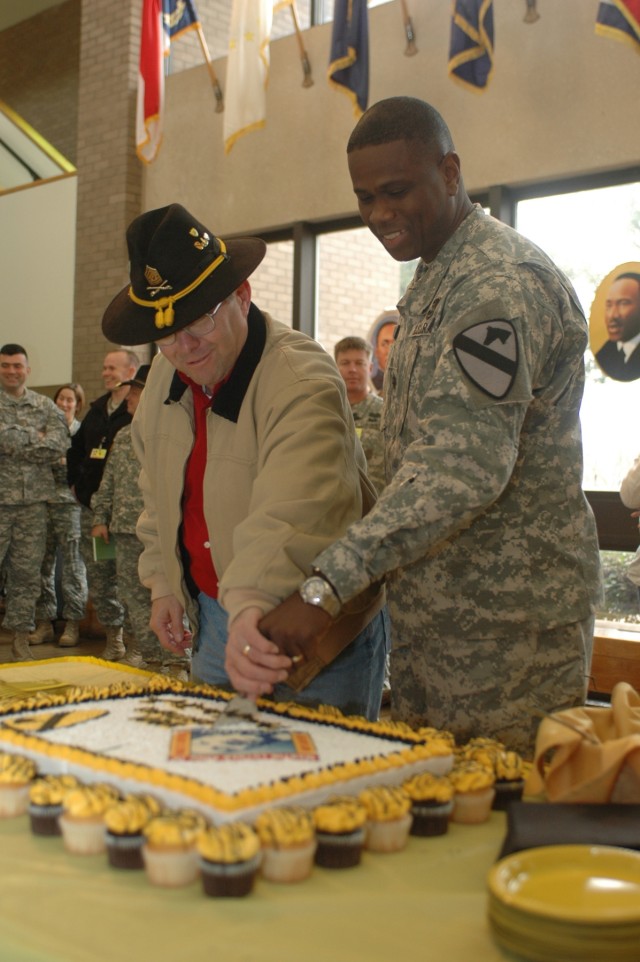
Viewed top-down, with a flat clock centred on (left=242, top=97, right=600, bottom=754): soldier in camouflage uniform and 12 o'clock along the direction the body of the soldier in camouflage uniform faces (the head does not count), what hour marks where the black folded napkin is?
The black folded napkin is roughly at 9 o'clock from the soldier in camouflage uniform.

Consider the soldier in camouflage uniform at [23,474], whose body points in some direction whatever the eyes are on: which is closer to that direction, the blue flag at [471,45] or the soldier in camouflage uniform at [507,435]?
the soldier in camouflage uniform

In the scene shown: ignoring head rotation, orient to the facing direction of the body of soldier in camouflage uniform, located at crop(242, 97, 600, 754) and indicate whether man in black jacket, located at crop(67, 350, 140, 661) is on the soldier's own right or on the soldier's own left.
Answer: on the soldier's own right

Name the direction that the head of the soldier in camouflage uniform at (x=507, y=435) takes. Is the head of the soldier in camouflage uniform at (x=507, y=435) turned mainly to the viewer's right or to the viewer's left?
to the viewer's left

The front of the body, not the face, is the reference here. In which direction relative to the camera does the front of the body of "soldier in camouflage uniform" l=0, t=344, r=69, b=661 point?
toward the camera

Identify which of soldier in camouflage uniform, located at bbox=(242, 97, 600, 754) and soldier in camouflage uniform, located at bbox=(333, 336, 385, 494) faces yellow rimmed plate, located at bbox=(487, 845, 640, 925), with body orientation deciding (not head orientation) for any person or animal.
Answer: soldier in camouflage uniform, located at bbox=(333, 336, 385, 494)

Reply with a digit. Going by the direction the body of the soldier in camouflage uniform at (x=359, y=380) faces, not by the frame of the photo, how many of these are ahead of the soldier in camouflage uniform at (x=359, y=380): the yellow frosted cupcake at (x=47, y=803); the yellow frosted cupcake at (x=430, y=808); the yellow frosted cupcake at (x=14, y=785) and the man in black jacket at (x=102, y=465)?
3

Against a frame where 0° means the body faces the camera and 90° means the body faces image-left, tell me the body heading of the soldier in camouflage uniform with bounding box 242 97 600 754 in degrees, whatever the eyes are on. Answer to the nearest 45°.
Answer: approximately 90°
